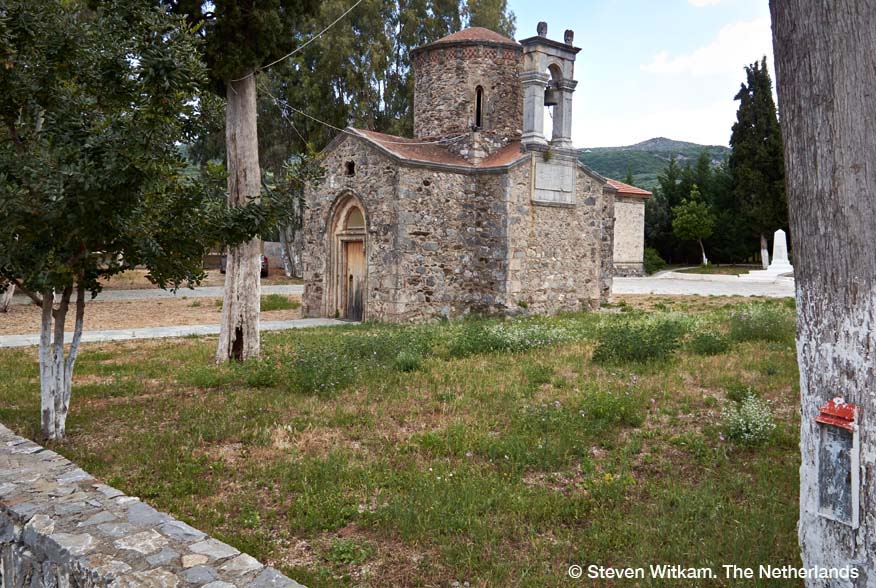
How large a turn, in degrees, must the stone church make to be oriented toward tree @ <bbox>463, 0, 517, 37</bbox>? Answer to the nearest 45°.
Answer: approximately 135° to its right

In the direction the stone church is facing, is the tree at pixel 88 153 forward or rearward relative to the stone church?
forward

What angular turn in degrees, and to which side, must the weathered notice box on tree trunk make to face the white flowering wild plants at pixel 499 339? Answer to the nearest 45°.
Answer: approximately 90° to its right

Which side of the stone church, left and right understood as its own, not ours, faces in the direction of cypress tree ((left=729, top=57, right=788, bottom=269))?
back

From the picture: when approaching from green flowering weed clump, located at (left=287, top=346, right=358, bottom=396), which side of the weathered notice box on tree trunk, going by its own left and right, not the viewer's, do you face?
right

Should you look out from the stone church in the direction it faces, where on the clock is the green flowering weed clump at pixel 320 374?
The green flowering weed clump is roughly at 11 o'clock from the stone church.

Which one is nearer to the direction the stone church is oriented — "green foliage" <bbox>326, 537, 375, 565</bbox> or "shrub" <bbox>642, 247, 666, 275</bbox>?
the green foliage

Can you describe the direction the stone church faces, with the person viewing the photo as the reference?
facing the viewer and to the left of the viewer

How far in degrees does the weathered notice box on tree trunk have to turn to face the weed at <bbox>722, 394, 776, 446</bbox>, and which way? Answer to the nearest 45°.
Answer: approximately 135° to its right

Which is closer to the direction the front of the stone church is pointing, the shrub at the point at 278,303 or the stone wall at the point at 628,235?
the shrub

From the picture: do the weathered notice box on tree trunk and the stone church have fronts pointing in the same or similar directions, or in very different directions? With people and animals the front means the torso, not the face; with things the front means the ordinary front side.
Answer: same or similar directions

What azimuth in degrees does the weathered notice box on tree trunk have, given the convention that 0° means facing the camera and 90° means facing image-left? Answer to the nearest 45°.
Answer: approximately 45°

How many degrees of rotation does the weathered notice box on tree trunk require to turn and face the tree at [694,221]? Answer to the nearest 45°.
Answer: approximately 135° to its right
